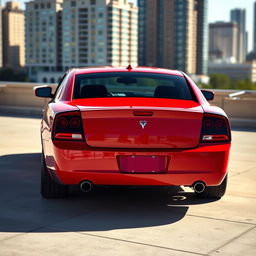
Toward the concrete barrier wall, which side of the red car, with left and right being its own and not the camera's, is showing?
front

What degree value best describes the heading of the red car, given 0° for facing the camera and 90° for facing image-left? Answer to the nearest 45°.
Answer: approximately 180°
